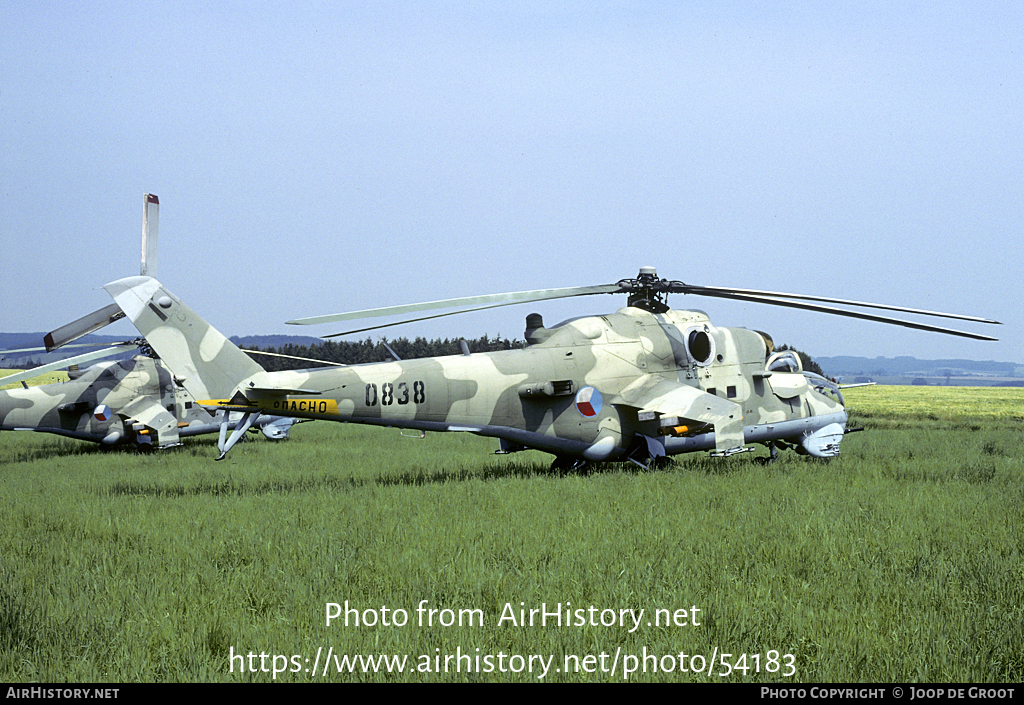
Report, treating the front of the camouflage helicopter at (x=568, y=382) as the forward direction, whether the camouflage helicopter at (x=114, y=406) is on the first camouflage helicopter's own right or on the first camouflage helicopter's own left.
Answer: on the first camouflage helicopter's own left

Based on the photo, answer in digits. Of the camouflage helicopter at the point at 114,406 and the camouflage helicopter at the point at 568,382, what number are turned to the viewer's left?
0

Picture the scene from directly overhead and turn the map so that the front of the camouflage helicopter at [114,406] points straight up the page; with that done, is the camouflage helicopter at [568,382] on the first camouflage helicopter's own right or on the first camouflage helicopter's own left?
on the first camouflage helicopter's own right

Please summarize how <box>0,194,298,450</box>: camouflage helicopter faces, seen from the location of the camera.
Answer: facing away from the viewer and to the right of the viewer

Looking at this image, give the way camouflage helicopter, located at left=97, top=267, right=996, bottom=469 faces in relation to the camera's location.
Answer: facing away from the viewer and to the right of the viewer
